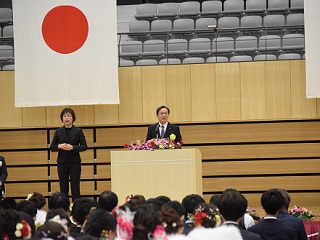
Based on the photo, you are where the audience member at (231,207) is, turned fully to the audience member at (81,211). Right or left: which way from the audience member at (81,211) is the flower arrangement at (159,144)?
right

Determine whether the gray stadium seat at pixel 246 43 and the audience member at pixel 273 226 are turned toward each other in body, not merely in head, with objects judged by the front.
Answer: yes

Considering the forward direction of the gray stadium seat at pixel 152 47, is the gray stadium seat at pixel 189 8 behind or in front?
behind

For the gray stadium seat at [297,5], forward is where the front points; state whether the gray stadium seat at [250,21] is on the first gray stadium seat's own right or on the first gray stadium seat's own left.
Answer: on the first gray stadium seat's own right

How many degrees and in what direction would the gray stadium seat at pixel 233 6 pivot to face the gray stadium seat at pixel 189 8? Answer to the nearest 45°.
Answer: approximately 90° to its right

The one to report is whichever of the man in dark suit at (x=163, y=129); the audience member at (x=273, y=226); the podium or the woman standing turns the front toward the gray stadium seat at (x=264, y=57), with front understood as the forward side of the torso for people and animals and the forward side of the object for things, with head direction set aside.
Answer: the audience member

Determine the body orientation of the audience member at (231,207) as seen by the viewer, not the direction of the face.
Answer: away from the camera

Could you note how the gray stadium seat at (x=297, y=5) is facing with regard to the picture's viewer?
facing the viewer

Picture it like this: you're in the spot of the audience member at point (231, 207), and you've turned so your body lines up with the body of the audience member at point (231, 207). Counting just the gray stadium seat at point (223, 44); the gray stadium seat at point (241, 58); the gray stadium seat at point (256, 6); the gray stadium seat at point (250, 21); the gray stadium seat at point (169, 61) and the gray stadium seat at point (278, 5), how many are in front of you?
6

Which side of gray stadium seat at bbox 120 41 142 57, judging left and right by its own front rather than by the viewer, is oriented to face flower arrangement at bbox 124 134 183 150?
front

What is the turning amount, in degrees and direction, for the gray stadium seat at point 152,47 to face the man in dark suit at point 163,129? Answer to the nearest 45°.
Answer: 0° — it already faces them

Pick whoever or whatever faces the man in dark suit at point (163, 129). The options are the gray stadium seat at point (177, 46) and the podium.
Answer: the gray stadium seat

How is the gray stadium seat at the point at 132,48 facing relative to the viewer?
toward the camera

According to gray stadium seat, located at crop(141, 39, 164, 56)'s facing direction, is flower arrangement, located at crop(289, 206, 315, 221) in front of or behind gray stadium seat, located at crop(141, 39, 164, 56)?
in front

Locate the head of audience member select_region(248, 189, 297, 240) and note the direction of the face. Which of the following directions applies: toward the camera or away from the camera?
away from the camera

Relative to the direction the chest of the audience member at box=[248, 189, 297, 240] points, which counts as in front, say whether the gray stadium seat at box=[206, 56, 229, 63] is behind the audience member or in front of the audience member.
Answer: in front

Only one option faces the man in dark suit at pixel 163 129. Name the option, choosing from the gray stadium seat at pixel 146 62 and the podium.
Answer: the gray stadium seat

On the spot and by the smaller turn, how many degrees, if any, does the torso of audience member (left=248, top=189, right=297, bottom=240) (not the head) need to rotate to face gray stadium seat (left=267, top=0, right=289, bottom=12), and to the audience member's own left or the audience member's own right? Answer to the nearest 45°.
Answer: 0° — they already face it

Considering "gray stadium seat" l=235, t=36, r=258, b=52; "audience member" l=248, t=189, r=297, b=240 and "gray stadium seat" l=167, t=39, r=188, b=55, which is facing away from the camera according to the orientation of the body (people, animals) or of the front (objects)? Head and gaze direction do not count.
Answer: the audience member

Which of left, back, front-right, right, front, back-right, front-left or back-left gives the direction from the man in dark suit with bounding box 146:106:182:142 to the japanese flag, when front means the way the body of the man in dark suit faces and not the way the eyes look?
back-right

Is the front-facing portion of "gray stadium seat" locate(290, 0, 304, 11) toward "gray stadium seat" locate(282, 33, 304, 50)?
yes
